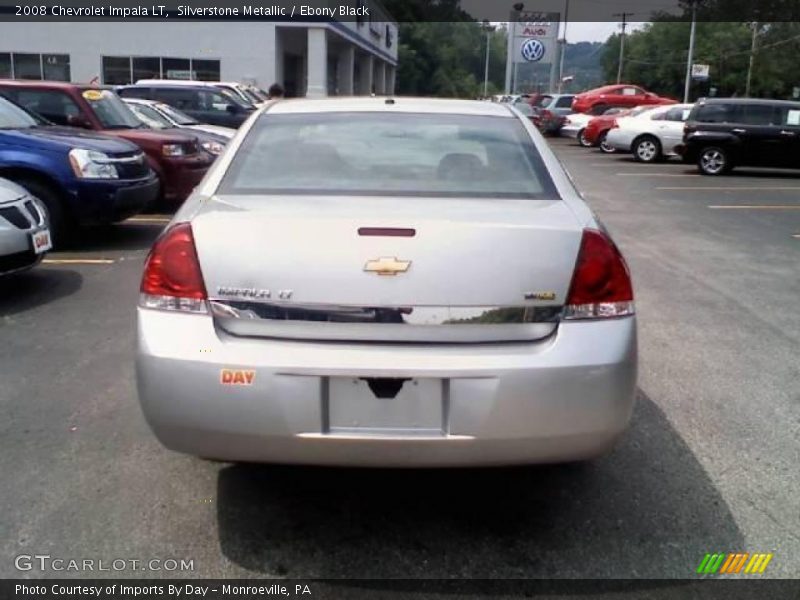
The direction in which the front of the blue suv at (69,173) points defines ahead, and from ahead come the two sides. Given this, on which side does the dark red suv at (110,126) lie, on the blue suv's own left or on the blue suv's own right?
on the blue suv's own left

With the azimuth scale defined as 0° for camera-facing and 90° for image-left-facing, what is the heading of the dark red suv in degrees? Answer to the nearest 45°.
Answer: approximately 315°

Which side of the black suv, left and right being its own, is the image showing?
right

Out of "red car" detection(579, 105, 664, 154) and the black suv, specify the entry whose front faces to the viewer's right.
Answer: the black suv

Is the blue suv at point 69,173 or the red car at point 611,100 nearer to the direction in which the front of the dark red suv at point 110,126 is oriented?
the blue suv

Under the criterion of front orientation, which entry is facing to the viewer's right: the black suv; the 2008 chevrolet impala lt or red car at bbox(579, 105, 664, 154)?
the black suv
